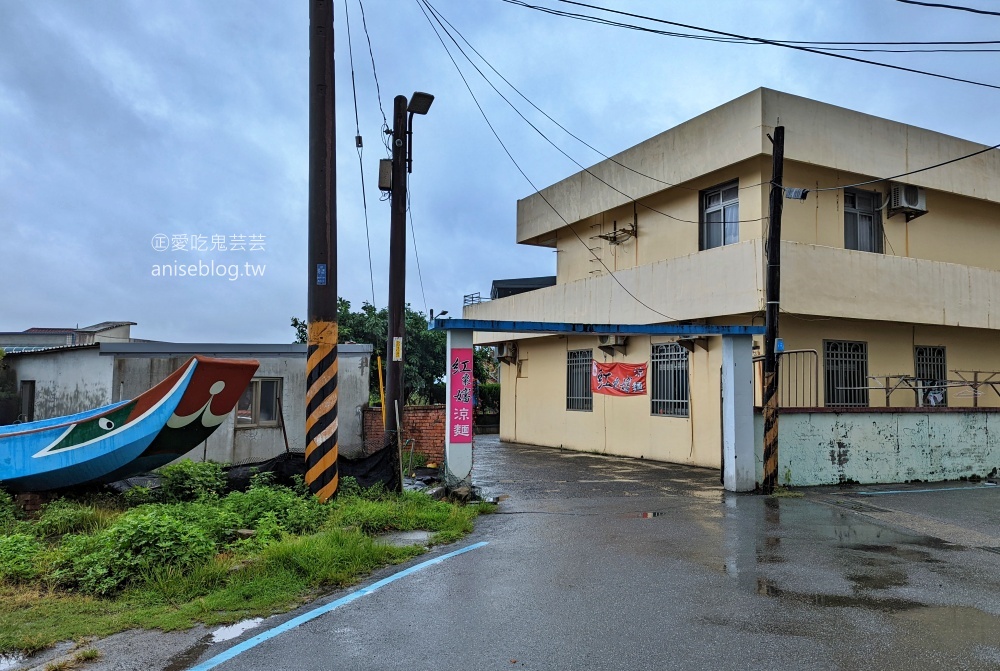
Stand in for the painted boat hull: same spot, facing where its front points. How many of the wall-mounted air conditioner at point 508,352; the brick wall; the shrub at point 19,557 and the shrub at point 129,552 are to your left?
2

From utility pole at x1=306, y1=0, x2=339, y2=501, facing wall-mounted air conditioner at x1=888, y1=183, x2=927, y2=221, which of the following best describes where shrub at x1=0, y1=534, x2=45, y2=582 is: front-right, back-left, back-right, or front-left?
back-right

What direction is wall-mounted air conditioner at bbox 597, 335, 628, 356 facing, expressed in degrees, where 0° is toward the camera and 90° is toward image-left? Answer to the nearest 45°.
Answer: approximately 45°

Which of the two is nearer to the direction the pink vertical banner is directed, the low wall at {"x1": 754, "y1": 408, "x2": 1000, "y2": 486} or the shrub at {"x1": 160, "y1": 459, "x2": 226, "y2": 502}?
the shrub

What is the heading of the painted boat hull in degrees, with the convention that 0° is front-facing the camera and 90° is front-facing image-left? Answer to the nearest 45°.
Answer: approximately 315°

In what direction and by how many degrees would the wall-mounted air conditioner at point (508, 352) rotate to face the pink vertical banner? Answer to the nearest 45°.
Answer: approximately 45° to its left

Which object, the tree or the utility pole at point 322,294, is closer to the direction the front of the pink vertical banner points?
the utility pole
